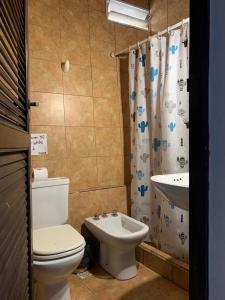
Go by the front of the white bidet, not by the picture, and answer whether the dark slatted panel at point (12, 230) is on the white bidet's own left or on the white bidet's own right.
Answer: on the white bidet's own right

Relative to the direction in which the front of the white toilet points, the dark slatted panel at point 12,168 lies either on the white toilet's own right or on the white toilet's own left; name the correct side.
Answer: on the white toilet's own right

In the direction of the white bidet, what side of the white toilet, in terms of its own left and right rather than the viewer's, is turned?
left

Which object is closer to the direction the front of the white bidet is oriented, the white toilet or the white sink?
the white sink

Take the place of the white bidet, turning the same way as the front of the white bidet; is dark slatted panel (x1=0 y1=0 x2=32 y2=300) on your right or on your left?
on your right

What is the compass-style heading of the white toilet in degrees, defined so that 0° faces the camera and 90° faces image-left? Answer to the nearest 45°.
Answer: approximately 315°
